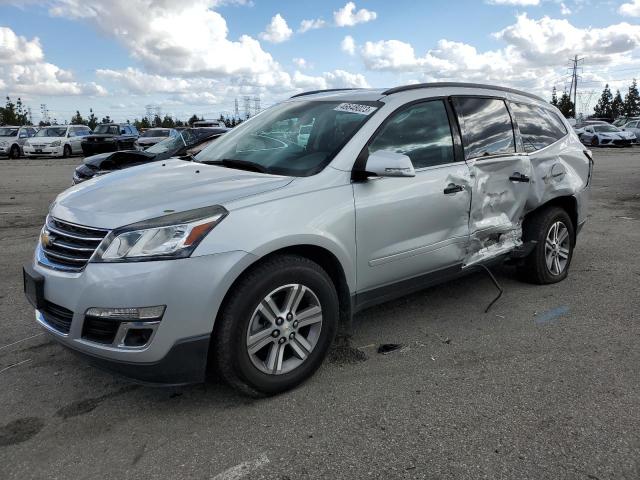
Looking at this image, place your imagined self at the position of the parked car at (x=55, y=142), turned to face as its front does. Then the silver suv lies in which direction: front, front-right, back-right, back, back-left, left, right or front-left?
front-left

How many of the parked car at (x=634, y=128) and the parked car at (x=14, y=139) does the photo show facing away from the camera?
0

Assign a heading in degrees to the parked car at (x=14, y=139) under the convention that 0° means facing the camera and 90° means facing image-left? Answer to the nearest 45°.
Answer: approximately 45°

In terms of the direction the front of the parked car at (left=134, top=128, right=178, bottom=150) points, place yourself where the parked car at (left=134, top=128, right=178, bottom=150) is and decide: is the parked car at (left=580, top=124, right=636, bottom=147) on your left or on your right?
on your left

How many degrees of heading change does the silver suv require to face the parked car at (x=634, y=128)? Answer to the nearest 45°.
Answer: approximately 180°

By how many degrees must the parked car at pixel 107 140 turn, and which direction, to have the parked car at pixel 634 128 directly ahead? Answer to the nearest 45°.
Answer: approximately 135° to its left

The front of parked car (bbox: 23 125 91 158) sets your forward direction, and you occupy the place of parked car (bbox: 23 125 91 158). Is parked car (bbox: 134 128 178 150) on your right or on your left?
on your left

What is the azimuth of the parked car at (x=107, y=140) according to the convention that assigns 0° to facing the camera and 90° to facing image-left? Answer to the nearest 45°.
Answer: approximately 45°

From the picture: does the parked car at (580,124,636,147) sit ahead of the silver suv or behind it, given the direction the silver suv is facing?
behind
